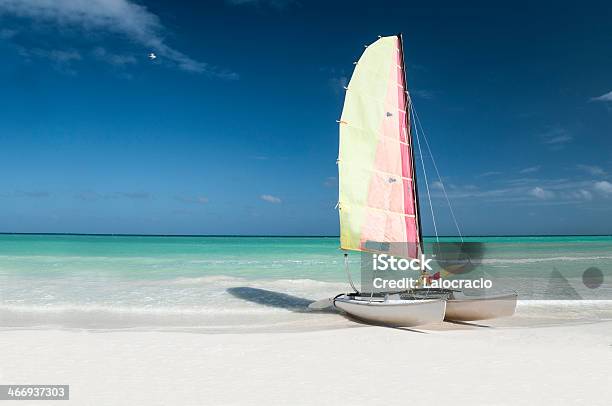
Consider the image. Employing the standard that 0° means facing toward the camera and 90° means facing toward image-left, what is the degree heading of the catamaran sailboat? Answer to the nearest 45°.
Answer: approximately 315°
